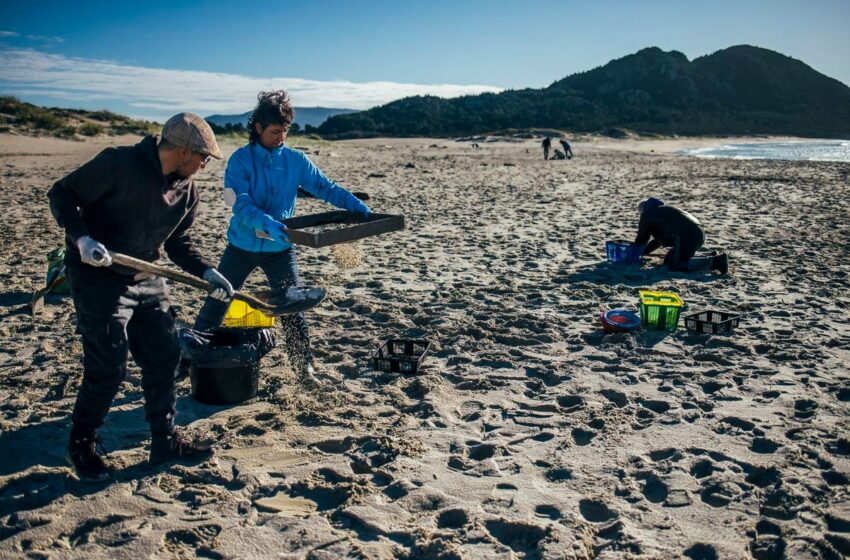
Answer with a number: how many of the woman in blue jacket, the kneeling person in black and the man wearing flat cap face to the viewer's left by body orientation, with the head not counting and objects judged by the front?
1

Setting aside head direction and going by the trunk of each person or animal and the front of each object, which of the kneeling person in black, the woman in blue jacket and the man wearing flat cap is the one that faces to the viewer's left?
the kneeling person in black

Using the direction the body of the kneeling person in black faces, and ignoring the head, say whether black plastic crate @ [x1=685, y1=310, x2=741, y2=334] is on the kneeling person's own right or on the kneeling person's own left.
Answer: on the kneeling person's own left

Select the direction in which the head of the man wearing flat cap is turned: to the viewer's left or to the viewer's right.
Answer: to the viewer's right

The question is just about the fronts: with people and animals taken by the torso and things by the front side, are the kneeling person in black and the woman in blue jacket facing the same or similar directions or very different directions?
very different directions

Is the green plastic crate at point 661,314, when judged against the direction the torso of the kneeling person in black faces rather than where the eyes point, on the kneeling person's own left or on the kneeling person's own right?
on the kneeling person's own left

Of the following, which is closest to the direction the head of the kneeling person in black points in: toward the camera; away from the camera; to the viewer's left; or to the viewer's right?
to the viewer's left

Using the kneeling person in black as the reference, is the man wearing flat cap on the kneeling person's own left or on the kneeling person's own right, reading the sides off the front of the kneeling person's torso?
on the kneeling person's own left

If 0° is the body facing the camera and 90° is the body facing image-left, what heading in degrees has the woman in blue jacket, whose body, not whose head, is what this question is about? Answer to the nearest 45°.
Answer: approximately 315°

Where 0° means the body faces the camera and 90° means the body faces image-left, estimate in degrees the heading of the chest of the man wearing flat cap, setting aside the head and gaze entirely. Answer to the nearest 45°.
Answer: approximately 315°

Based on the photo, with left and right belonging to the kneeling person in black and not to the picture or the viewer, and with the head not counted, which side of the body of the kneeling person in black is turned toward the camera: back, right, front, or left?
left
